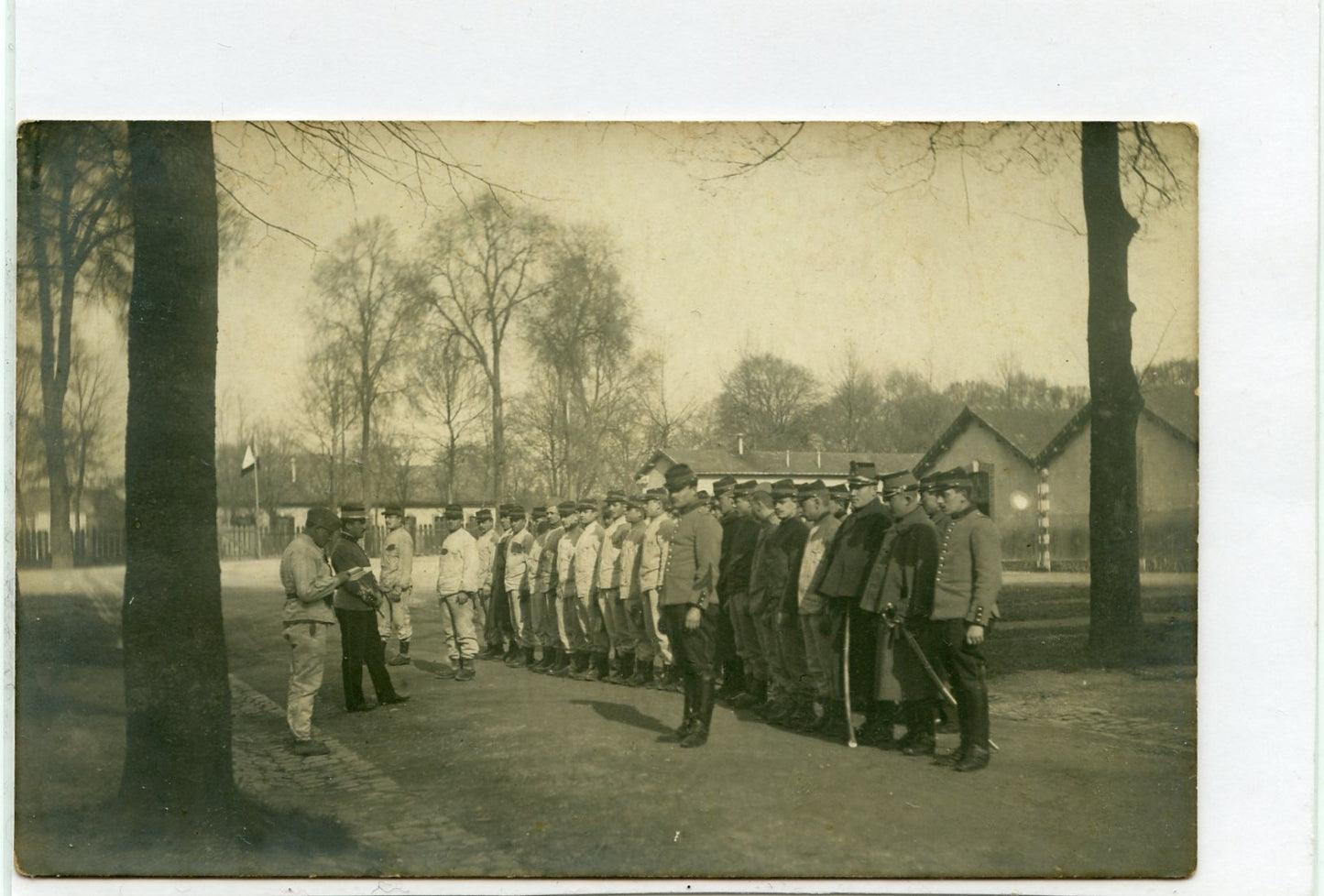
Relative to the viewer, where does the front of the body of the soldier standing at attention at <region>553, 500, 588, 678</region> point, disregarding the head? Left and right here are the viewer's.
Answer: facing to the left of the viewer
